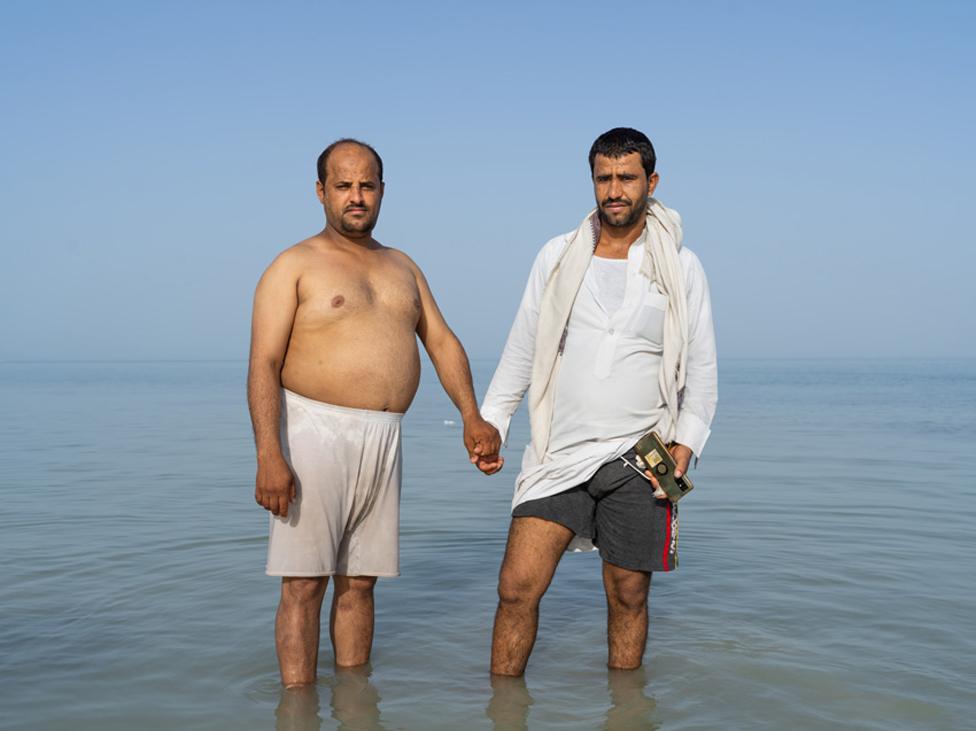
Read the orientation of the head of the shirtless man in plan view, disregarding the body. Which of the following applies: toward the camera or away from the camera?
toward the camera

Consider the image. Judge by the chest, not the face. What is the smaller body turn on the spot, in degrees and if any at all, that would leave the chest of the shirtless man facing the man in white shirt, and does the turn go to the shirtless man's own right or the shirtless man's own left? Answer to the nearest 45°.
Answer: approximately 45° to the shirtless man's own left

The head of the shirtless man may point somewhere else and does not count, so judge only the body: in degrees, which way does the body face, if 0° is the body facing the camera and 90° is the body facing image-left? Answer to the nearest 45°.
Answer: approximately 315°
